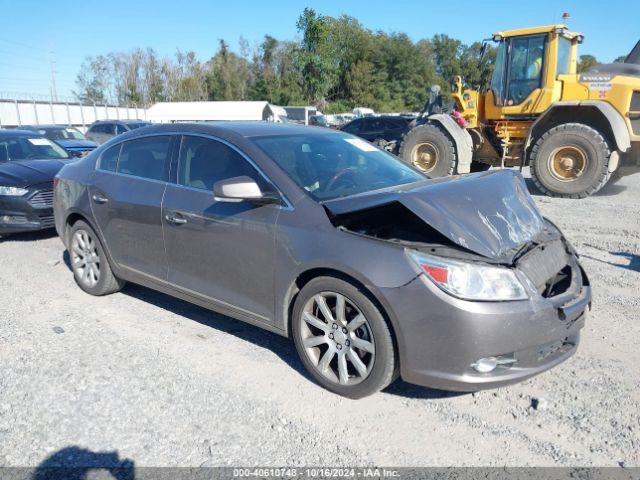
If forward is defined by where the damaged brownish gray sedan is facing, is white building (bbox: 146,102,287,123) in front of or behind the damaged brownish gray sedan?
behind

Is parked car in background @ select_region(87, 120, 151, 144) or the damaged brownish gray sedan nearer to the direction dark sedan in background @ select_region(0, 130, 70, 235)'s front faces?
the damaged brownish gray sedan

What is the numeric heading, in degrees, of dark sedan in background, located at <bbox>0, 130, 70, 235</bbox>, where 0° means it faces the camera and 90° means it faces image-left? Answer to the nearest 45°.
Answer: approximately 315°

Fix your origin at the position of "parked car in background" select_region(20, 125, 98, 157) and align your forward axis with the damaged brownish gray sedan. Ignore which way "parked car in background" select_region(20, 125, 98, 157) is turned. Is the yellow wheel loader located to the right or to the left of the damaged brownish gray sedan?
left

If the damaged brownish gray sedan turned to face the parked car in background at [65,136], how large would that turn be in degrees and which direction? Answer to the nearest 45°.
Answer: approximately 180°

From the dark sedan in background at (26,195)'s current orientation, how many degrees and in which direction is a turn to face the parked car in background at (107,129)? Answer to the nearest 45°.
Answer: approximately 135° to its left

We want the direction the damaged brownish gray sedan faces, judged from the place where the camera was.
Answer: facing the viewer and to the right of the viewer

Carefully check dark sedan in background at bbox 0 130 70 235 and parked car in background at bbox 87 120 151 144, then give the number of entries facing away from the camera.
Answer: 0

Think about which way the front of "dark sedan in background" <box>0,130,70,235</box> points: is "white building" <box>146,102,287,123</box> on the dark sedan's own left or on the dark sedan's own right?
on the dark sedan's own left

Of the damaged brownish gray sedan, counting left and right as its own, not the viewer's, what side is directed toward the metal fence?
back

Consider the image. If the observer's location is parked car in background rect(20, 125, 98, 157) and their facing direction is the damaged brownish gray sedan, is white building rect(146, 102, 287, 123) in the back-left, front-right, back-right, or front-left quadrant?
back-left

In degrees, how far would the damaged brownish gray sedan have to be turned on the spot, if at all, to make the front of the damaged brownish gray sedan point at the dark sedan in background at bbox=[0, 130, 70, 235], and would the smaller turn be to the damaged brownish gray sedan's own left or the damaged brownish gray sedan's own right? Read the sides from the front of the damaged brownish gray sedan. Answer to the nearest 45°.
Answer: approximately 180°

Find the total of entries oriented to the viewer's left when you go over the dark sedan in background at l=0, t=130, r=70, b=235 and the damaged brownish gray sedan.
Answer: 0

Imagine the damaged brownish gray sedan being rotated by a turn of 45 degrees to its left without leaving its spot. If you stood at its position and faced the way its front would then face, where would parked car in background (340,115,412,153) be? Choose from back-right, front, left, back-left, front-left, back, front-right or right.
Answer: left
